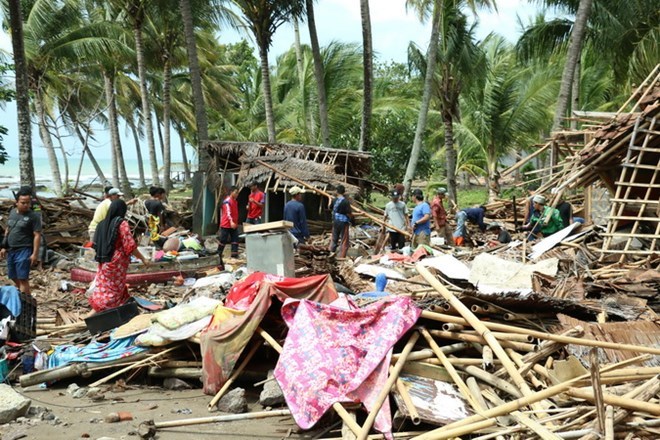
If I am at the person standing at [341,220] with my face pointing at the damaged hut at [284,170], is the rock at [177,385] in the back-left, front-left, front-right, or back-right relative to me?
back-left

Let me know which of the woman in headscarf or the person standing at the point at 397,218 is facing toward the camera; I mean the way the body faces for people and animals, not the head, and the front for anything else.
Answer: the person standing

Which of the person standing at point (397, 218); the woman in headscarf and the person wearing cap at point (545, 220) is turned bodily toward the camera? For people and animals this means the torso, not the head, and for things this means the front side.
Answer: the person standing

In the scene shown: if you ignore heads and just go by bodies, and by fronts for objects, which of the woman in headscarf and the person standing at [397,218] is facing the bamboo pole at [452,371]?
the person standing

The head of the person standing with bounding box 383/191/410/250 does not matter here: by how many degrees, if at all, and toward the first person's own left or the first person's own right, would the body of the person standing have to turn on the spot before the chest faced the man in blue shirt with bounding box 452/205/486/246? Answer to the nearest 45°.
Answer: approximately 135° to the first person's own left

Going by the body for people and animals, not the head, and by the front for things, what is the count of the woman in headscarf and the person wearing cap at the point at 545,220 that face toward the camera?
0

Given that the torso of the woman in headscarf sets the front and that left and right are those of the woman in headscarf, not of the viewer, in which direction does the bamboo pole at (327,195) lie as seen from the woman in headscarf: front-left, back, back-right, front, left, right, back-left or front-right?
front

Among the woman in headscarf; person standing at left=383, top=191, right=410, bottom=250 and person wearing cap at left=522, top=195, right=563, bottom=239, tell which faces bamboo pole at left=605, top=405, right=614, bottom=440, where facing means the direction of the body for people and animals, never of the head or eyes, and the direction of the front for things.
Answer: the person standing

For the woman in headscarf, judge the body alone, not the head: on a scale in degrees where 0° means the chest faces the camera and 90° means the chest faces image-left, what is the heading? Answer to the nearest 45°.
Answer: approximately 225°

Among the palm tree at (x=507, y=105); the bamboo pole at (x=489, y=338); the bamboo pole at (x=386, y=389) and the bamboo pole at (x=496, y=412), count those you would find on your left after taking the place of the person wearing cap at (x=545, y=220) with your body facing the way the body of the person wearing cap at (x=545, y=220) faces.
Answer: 3

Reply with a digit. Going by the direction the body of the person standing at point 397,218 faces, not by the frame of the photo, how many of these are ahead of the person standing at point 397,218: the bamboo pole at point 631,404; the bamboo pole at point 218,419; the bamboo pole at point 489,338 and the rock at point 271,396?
4

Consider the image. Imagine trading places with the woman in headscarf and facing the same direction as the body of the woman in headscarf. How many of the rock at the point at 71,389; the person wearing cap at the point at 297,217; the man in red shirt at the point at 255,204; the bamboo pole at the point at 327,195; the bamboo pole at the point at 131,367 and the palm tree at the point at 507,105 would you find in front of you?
4

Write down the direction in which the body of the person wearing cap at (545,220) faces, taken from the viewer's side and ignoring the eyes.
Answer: to the viewer's left

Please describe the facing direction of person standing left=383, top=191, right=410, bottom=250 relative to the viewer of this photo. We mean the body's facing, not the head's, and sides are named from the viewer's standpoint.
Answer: facing the viewer

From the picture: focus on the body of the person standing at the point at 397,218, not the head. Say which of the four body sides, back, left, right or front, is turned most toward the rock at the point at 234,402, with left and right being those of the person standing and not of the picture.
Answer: front

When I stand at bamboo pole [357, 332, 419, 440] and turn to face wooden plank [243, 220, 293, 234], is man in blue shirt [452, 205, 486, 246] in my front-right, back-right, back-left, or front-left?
front-right

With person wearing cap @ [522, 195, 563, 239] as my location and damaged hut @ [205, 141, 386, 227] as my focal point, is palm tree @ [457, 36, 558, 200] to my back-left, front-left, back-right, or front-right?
front-right

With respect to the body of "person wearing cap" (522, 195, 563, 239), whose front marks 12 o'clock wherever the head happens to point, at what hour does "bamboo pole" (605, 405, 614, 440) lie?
The bamboo pole is roughly at 9 o'clock from the person wearing cap.
